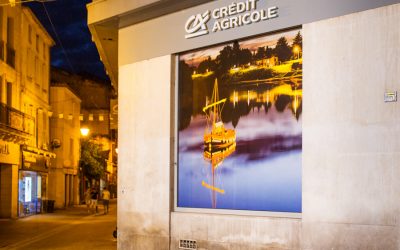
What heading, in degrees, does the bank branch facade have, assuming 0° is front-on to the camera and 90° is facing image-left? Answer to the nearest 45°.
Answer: approximately 45°

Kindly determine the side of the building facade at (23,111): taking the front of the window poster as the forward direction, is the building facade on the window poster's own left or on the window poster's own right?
on the window poster's own right

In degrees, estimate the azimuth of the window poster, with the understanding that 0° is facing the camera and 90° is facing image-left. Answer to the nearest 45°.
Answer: approximately 45°

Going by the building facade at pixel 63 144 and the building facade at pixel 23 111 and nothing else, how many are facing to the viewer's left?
0

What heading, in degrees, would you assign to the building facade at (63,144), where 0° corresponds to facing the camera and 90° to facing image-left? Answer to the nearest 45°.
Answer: approximately 315°

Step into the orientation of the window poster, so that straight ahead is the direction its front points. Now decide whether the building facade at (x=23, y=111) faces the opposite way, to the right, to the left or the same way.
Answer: to the left

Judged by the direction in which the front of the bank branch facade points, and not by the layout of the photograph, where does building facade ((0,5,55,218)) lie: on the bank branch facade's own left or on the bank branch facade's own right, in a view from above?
on the bank branch facade's own right

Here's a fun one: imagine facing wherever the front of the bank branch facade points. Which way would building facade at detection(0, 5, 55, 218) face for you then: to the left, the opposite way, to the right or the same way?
to the left
